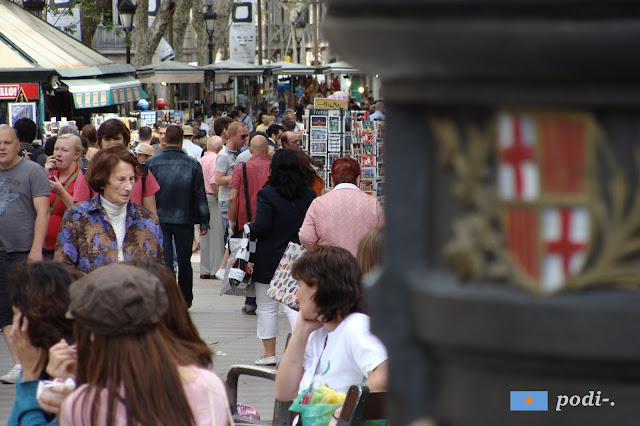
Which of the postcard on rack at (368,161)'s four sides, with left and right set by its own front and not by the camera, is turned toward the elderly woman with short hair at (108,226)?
front

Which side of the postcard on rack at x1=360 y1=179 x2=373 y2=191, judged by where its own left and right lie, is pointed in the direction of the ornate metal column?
front

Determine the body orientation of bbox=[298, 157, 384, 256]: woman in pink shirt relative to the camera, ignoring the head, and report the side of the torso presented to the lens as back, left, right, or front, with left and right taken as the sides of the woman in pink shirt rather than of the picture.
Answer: back

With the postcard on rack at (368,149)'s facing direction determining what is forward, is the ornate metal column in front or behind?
in front

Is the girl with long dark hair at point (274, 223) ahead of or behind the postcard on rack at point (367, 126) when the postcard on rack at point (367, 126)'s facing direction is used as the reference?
ahead

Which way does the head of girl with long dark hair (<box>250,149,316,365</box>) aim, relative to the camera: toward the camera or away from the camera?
away from the camera

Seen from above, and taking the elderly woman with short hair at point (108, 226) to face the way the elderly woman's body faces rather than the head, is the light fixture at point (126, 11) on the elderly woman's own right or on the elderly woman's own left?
on the elderly woman's own left

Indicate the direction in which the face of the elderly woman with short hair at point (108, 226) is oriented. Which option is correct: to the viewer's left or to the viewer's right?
to the viewer's right

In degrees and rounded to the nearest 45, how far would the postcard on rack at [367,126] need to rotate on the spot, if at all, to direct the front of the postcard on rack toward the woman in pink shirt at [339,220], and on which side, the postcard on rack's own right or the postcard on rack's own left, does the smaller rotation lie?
0° — it already faces them

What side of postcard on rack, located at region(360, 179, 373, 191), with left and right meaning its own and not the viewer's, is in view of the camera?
front

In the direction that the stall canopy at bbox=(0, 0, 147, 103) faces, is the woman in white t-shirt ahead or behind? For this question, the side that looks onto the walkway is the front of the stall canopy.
ahead

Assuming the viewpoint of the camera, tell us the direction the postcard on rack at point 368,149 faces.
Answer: facing the viewer
